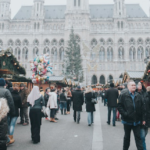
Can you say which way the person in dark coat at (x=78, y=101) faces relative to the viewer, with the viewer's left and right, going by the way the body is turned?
facing away from the viewer

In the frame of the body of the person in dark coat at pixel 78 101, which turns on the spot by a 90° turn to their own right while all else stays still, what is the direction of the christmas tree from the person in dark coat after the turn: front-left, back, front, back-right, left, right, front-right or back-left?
left

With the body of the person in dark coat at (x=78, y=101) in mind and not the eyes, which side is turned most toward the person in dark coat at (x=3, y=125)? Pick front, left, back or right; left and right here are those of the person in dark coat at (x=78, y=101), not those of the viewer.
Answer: back

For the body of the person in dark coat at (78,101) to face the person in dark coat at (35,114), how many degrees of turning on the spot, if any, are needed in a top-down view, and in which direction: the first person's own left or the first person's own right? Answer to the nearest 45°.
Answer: approximately 180°

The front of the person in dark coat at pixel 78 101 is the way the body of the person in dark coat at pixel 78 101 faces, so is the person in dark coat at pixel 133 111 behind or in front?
behind
